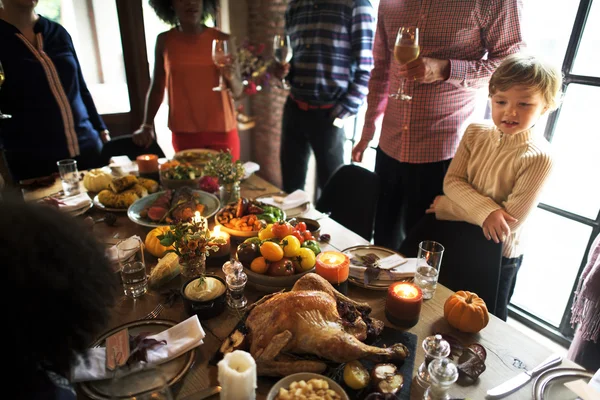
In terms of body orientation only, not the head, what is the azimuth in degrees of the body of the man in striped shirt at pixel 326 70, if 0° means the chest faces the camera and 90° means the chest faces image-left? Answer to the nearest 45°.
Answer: approximately 45°

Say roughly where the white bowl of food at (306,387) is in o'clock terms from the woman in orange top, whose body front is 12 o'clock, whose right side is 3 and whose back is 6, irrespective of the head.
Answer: The white bowl of food is roughly at 12 o'clock from the woman in orange top.

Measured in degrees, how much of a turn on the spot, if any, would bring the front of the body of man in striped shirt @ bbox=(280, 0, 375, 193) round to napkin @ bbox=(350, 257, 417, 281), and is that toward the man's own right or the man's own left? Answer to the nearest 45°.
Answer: approximately 45° to the man's own left

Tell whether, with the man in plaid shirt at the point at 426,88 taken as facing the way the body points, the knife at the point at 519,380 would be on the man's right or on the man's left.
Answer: on the man's left

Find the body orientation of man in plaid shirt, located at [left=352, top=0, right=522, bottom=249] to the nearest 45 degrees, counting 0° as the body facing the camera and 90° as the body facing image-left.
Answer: approximately 45°

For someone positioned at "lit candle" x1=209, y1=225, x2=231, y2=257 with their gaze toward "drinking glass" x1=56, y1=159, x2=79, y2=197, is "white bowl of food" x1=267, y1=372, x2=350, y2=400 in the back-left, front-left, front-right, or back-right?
back-left

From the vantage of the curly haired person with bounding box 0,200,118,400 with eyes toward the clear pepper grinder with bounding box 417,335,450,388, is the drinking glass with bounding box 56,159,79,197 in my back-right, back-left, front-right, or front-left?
back-left

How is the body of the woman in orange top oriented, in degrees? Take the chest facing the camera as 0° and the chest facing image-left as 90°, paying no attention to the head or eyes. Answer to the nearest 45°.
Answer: approximately 0°
